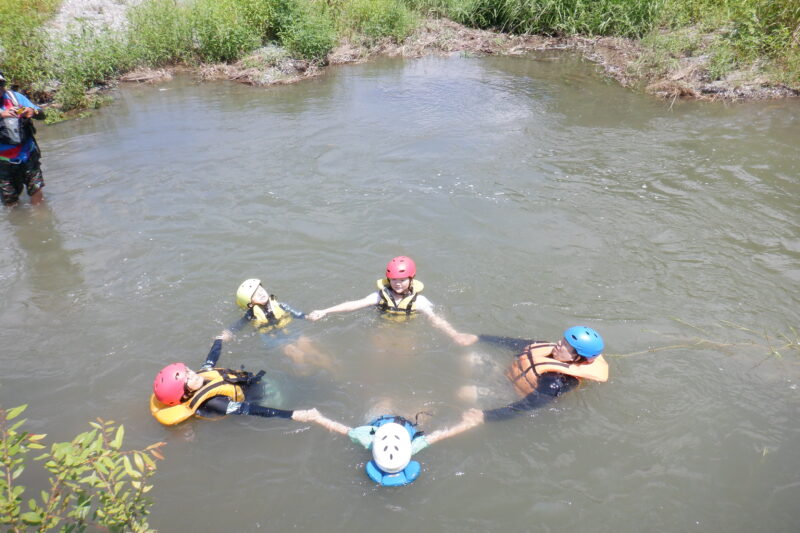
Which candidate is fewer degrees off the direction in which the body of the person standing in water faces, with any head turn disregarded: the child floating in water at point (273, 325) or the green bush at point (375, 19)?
the child floating in water

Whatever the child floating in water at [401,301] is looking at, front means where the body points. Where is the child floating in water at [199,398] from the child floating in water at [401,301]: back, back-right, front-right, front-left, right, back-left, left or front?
front-right

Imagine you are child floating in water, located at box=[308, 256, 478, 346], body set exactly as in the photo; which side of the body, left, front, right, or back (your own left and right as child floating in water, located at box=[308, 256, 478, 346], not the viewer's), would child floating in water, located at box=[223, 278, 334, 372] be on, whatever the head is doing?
right

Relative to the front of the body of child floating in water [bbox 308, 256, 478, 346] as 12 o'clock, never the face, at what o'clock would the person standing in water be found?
The person standing in water is roughly at 4 o'clock from the child floating in water.

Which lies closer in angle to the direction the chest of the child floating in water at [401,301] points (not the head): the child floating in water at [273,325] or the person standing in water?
the child floating in water

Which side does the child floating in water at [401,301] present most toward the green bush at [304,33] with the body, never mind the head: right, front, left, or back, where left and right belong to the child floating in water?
back

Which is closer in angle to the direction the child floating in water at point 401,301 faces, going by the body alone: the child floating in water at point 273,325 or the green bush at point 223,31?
the child floating in water

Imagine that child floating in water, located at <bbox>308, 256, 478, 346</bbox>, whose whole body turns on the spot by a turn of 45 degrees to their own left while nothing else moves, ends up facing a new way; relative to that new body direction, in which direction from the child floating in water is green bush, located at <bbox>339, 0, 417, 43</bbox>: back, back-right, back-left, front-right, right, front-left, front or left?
back-left

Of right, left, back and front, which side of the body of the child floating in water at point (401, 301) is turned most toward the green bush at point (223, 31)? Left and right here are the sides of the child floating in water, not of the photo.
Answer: back

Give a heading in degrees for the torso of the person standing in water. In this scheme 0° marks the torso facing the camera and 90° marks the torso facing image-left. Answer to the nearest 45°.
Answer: approximately 0°
